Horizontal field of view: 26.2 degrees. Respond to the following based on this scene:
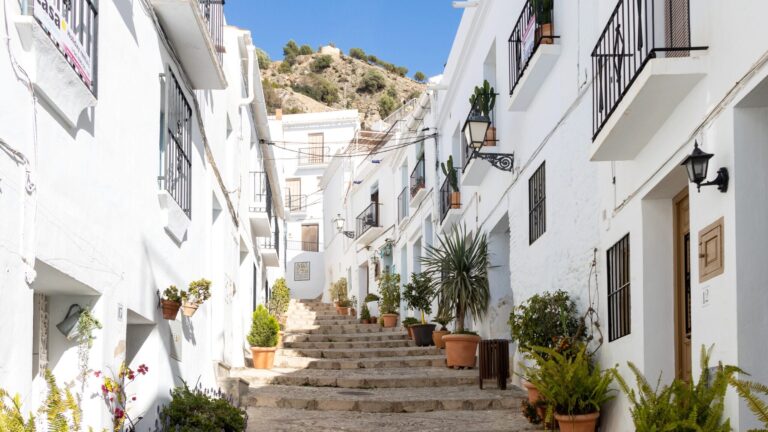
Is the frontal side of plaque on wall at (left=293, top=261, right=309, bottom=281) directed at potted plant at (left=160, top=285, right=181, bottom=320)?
yes

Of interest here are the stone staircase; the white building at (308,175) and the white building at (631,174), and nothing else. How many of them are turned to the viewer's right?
0

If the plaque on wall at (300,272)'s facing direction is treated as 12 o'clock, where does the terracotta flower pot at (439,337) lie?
The terracotta flower pot is roughly at 12 o'clock from the plaque on wall.

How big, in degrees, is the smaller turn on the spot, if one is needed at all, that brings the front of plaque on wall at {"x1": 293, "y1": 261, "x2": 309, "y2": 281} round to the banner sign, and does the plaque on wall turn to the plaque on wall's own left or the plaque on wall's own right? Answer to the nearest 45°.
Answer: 0° — it already faces it

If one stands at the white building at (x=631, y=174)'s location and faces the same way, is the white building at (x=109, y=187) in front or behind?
in front

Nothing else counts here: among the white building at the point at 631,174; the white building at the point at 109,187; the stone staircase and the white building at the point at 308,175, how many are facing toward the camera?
2

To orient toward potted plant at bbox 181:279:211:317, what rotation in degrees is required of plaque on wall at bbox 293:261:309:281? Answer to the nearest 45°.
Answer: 0° — it already faces it

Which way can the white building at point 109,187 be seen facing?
to the viewer's right

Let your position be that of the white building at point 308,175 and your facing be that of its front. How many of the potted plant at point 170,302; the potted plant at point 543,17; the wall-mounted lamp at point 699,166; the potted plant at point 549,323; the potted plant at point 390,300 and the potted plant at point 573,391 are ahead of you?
6

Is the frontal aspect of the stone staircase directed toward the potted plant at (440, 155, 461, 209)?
no

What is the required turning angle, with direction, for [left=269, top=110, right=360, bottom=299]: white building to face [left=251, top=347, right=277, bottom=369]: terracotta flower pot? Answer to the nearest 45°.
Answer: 0° — it already faces it

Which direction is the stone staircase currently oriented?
toward the camera

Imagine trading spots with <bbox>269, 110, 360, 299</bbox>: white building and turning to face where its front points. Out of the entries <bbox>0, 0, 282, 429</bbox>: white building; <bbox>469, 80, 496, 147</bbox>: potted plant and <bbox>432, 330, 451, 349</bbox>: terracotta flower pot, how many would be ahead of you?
3

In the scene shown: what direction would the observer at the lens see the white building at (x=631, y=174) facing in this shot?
facing to the left of the viewer

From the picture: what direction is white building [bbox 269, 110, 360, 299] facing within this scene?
toward the camera

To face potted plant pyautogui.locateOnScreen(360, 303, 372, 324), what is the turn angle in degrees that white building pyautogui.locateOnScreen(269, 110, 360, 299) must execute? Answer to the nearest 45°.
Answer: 0° — it already faces it

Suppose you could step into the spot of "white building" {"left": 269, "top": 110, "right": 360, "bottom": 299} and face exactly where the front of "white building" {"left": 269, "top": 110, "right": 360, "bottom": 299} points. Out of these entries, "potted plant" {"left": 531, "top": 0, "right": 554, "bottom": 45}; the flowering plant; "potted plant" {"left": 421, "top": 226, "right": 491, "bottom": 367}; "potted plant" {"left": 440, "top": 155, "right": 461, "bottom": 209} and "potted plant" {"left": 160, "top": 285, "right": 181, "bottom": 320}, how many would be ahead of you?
5

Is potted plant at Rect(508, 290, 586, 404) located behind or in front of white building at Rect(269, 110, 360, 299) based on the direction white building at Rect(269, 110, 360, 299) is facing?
in front
